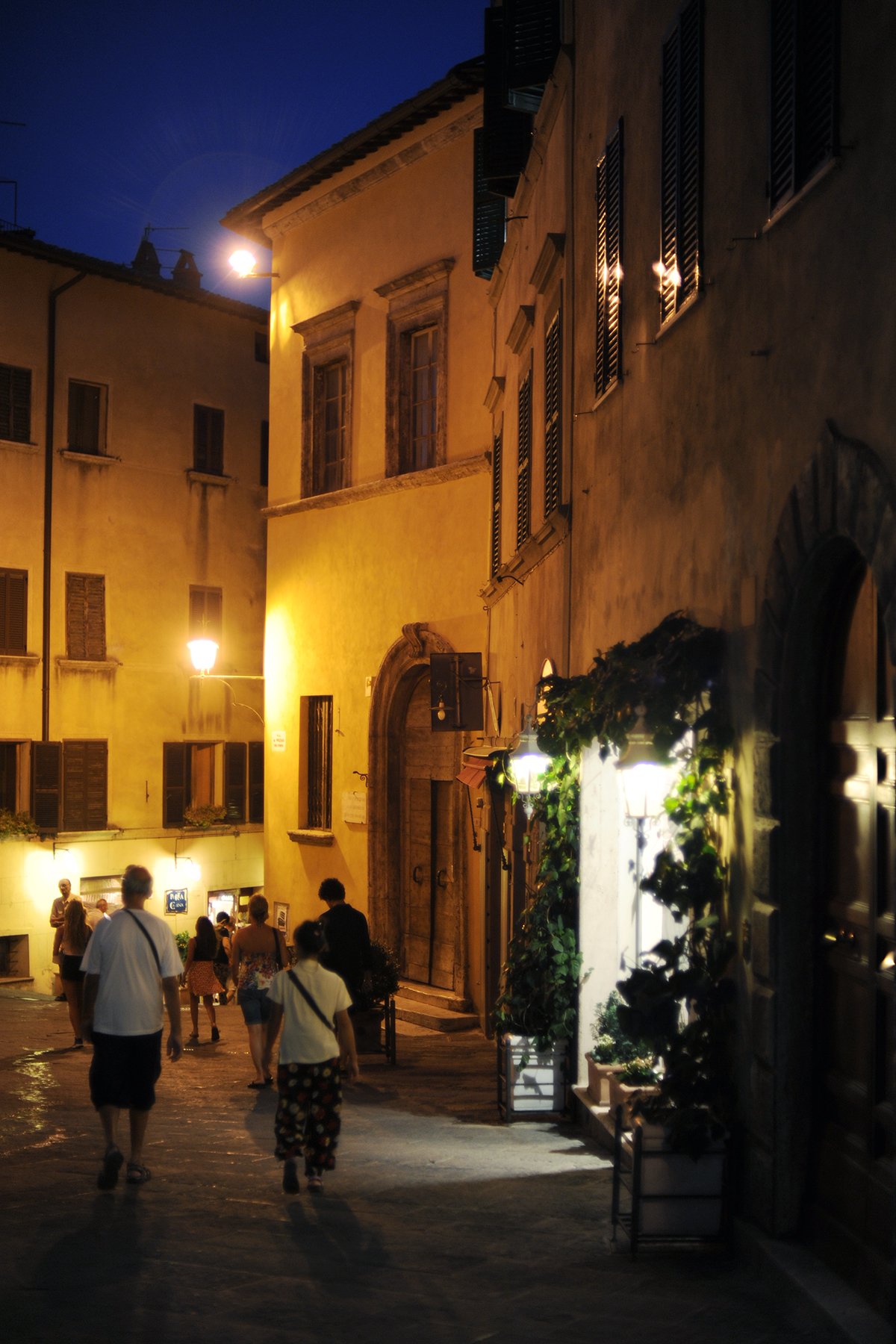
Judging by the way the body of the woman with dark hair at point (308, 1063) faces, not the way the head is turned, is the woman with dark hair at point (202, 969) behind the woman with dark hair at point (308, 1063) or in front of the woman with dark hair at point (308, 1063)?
in front

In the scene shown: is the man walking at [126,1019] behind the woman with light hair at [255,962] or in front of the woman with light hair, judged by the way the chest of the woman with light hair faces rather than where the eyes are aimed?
behind

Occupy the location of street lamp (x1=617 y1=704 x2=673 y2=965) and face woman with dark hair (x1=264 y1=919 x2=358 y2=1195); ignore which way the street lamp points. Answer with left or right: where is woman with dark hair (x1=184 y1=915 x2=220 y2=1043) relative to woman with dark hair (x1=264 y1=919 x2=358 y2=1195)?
right

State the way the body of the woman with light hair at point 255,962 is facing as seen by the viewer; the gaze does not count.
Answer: away from the camera

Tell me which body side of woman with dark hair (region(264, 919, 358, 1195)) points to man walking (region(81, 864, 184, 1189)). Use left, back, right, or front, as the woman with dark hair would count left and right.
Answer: left

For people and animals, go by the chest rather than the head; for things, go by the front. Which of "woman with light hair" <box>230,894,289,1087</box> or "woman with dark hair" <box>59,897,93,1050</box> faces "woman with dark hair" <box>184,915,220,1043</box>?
"woman with light hair" <box>230,894,289,1087</box>

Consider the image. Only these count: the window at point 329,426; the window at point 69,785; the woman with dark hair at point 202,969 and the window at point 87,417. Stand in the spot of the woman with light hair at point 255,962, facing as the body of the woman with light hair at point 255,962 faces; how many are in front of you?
4

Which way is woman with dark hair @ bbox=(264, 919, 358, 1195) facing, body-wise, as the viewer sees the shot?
away from the camera

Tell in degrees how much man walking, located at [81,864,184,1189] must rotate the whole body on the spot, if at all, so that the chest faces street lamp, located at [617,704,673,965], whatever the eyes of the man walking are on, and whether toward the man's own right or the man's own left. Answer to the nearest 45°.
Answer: approximately 90° to the man's own right

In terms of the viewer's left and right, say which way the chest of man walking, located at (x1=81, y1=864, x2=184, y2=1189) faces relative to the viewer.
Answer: facing away from the viewer

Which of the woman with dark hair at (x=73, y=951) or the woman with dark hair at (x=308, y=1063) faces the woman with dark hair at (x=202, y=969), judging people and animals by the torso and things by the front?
the woman with dark hair at (x=308, y=1063)
